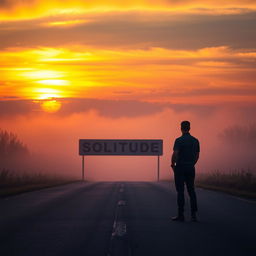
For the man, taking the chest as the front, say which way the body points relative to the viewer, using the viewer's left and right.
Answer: facing away from the viewer and to the left of the viewer
